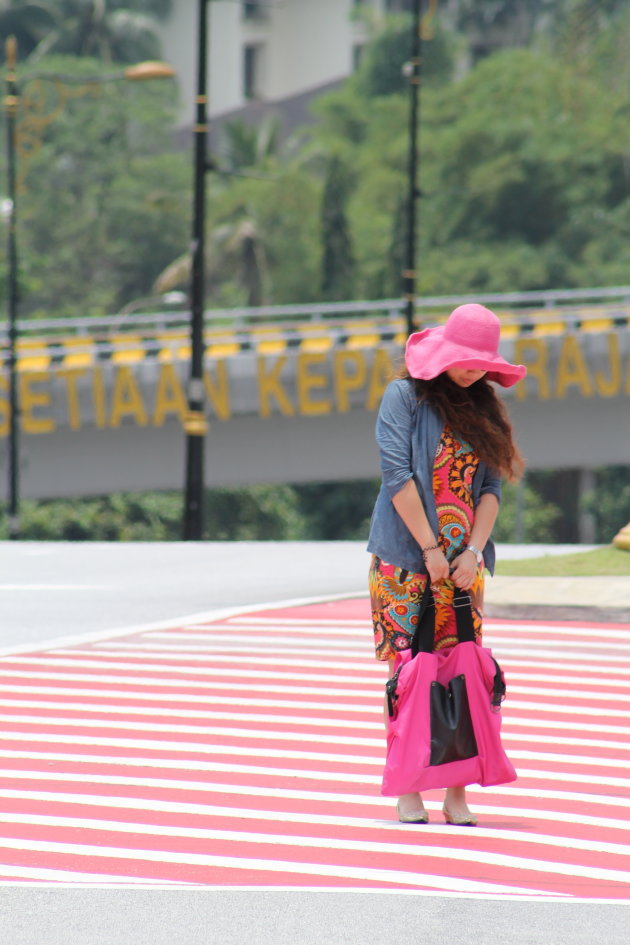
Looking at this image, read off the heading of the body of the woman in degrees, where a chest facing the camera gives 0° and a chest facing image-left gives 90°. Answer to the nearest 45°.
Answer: approximately 315°

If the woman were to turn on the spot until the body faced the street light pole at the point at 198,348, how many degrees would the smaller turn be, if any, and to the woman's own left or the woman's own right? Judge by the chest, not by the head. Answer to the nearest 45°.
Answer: approximately 135° to the woman's own left

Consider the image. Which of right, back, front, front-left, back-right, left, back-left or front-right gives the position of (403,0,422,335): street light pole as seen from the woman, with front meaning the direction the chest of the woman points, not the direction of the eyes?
back-left

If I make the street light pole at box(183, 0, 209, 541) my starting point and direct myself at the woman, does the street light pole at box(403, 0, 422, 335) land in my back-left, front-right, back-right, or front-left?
back-left

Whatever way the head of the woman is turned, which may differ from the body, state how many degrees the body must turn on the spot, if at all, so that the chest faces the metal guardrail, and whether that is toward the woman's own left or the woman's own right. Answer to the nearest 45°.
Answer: approximately 135° to the woman's own left
